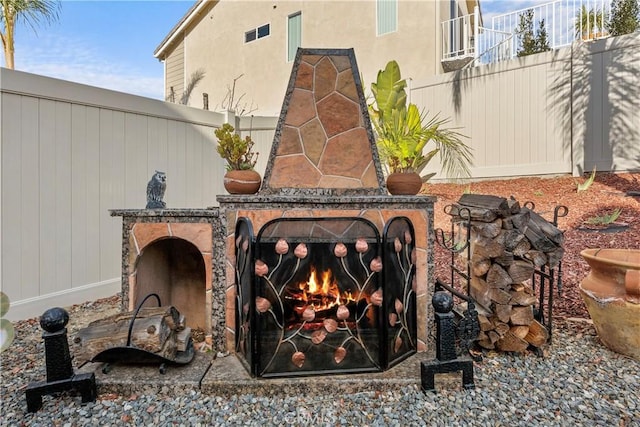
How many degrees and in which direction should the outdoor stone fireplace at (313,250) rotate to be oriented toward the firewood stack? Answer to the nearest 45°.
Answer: approximately 90° to its left

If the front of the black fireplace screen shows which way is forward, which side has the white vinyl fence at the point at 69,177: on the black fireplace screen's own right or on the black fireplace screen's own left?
on the black fireplace screen's own right

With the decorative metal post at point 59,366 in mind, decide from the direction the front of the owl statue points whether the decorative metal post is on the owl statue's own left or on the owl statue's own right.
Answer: on the owl statue's own right

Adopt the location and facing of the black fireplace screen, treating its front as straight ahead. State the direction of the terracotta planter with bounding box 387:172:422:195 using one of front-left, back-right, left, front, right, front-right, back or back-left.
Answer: back-left

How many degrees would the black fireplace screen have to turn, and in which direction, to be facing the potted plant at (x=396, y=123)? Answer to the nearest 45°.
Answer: approximately 180°

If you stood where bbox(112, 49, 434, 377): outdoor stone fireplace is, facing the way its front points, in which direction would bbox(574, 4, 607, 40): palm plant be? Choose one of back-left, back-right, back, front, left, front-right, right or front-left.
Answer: back-left

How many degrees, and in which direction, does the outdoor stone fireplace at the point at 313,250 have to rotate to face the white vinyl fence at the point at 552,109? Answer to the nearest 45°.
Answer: approximately 135° to its left
